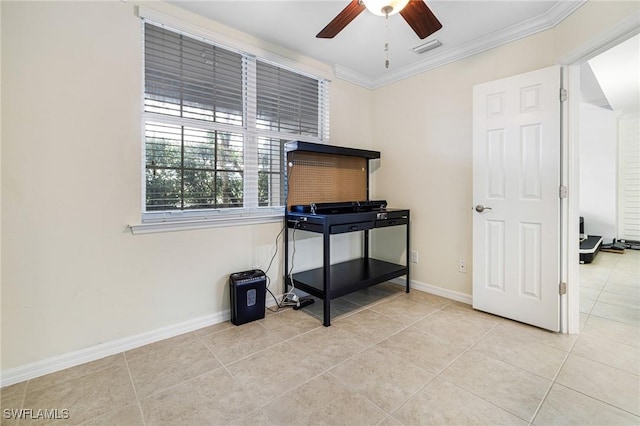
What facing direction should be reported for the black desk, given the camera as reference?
facing the viewer and to the right of the viewer

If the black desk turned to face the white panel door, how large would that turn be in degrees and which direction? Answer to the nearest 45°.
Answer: approximately 45° to its left
